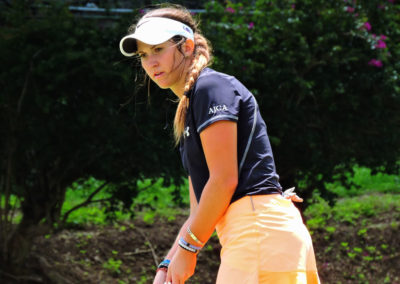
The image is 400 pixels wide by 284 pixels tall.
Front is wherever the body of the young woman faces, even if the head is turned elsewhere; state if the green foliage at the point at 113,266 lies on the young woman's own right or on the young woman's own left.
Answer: on the young woman's own right

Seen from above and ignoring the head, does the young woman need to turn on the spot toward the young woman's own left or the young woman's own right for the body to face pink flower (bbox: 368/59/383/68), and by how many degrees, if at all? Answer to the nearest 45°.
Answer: approximately 90° to the young woman's own right

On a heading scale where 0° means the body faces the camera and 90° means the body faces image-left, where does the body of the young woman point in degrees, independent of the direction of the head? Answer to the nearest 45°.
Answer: approximately 90°

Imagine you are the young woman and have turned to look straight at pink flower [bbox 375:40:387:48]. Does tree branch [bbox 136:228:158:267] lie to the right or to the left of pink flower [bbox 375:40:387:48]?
left

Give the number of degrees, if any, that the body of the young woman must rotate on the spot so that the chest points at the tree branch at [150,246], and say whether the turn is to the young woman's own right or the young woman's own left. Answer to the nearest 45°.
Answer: approximately 90° to the young woman's own right

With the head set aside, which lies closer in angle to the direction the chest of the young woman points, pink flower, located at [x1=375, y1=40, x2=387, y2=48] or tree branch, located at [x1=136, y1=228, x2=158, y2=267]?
the tree branch

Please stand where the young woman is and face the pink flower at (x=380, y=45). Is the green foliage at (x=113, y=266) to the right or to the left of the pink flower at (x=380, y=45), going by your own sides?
left
